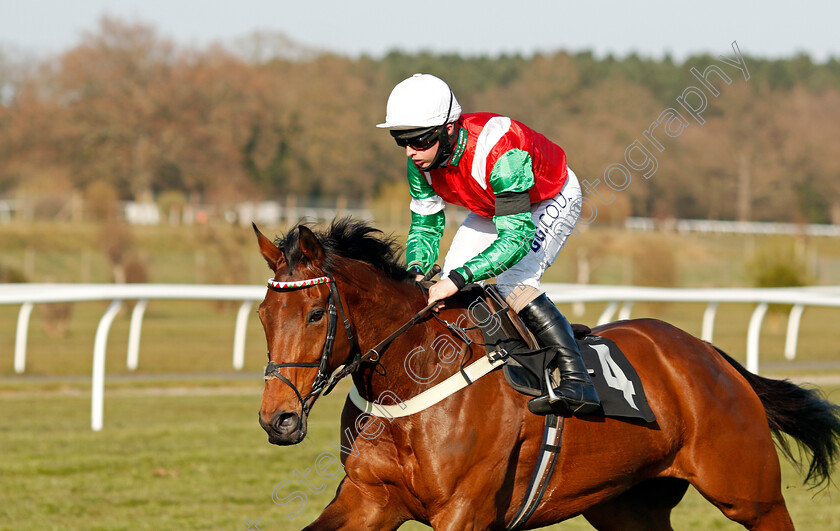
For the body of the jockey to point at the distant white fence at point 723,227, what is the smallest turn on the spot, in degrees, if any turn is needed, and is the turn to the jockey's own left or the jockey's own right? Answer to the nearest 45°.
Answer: approximately 135° to the jockey's own right

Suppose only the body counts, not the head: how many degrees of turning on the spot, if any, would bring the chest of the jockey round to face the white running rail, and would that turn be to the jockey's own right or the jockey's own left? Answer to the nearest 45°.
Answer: approximately 90° to the jockey's own right

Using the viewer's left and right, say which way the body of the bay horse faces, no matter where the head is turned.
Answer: facing the viewer and to the left of the viewer

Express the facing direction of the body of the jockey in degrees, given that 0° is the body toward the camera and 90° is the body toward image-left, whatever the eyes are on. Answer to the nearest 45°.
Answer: approximately 45°

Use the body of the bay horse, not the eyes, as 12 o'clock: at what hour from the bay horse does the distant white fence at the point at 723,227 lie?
The distant white fence is roughly at 5 o'clock from the bay horse.

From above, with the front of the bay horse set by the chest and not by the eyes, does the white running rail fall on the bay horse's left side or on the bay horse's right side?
on the bay horse's right side
